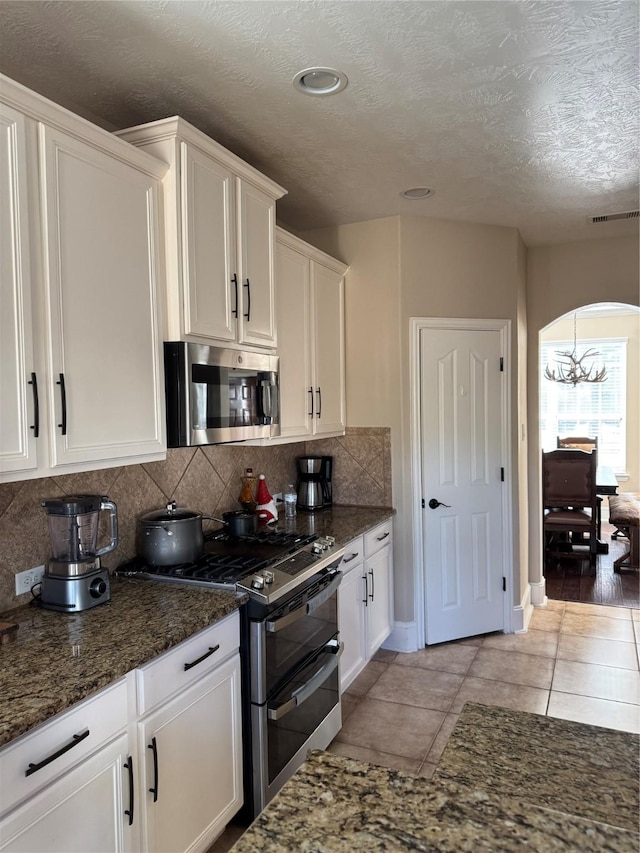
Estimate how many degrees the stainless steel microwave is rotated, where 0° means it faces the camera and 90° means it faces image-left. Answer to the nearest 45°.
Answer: approximately 315°

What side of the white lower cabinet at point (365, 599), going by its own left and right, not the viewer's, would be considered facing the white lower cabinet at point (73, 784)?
right

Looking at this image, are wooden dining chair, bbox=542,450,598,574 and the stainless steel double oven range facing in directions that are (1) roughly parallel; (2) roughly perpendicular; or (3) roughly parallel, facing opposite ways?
roughly perpendicular

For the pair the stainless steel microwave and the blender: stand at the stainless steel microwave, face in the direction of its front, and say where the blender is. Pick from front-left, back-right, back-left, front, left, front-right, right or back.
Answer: right

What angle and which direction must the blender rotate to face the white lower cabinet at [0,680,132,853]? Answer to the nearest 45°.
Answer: approximately 45° to its right

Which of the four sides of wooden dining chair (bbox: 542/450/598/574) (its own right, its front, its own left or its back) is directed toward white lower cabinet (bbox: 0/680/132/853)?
back

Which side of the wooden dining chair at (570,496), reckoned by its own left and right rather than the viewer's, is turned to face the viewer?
back

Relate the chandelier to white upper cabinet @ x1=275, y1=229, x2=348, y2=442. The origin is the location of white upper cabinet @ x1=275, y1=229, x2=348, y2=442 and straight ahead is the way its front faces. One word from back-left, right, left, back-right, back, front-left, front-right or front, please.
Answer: left

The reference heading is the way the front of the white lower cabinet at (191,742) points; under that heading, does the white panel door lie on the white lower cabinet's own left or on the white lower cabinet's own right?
on the white lower cabinet's own left

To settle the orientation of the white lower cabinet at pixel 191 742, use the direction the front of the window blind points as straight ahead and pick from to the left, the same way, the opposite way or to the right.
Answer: to the left

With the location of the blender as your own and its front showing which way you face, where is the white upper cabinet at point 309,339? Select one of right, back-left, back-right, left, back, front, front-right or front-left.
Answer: left

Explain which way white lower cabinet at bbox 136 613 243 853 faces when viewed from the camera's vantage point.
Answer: facing the viewer and to the right of the viewer
